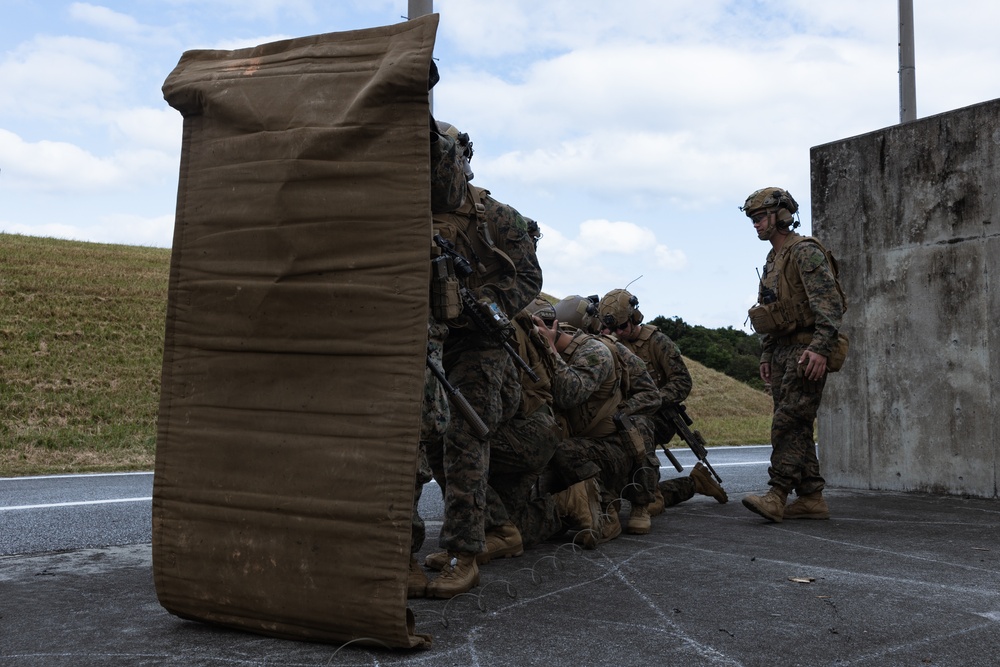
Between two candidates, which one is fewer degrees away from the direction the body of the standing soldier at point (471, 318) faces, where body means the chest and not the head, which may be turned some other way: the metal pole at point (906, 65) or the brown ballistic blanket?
the brown ballistic blanket

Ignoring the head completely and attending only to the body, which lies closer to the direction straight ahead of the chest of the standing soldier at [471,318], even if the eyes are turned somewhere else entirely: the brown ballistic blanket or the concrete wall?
the brown ballistic blanket

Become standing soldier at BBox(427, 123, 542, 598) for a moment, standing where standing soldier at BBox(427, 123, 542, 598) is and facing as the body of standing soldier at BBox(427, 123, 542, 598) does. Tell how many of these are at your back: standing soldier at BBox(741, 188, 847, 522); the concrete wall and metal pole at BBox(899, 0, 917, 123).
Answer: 3

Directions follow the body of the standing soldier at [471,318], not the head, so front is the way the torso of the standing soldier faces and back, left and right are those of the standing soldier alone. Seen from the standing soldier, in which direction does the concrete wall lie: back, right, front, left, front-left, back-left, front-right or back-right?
back

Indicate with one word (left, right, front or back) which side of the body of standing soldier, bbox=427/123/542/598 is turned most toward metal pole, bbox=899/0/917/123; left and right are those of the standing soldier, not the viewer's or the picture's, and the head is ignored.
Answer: back

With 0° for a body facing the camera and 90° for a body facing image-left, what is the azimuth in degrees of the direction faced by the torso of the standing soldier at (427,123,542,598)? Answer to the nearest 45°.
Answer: approximately 45°

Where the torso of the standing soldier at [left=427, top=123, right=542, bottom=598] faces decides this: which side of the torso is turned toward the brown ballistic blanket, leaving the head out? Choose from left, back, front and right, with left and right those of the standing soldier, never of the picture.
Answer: front

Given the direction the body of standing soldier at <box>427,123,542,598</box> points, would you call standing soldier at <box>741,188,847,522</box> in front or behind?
behind
